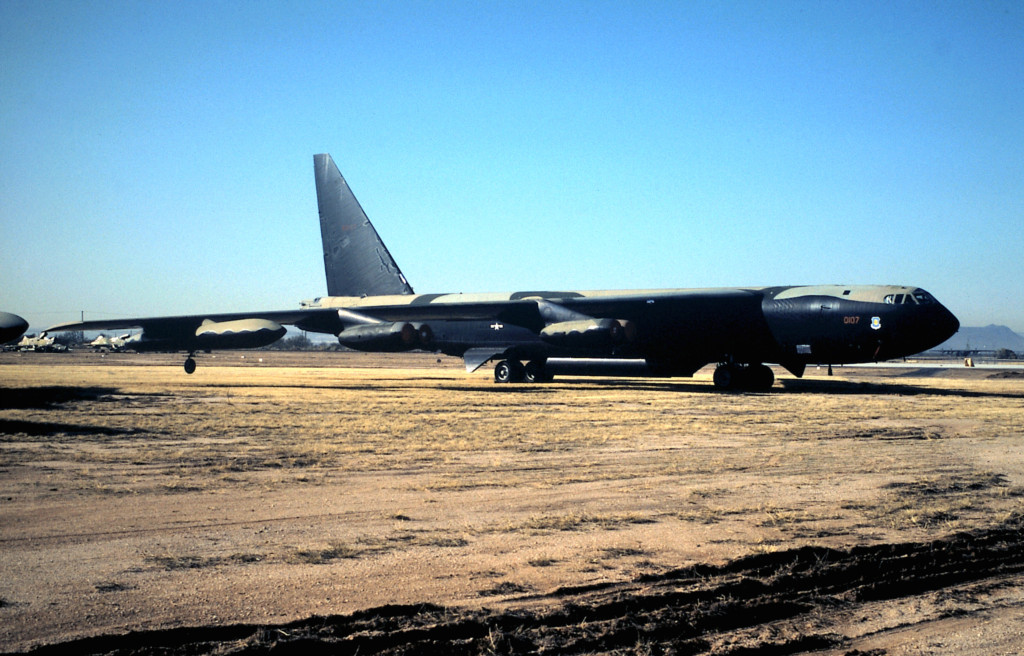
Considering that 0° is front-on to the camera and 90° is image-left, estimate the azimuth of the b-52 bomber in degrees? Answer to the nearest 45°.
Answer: approximately 315°

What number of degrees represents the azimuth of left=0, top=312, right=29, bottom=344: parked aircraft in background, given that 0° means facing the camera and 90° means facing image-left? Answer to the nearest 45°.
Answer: approximately 270°

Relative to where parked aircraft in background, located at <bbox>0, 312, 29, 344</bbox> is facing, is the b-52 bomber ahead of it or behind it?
ahead

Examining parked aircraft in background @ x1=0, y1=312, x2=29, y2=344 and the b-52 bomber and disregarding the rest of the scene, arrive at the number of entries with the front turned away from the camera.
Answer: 0
